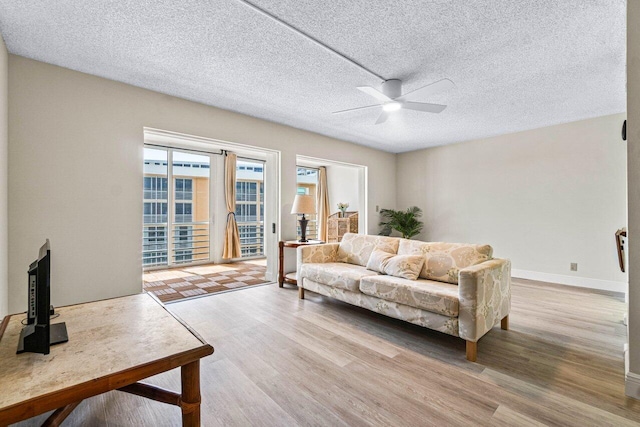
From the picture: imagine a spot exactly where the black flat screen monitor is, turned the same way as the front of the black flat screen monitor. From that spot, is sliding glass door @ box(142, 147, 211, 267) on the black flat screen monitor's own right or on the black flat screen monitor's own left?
on the black flat screen monitor's own left

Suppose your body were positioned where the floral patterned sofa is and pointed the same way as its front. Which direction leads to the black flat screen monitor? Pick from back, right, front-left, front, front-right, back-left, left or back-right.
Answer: front

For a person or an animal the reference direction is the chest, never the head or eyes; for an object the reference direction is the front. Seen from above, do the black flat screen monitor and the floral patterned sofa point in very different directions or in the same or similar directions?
very different directions

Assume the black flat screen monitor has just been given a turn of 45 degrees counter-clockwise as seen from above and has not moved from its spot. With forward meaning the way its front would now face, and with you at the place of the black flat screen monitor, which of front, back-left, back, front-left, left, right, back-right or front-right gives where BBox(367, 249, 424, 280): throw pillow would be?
front-right

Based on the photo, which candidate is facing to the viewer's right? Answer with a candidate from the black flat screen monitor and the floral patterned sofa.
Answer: the black flat screen monitor

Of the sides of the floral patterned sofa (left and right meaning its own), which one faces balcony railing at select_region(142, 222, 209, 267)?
right

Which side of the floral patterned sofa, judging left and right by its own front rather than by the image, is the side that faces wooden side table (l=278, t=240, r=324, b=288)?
right

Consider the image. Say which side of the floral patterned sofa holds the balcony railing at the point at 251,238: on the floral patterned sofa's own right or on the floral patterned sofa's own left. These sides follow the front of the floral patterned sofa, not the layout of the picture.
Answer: on the floral patterned sofa's own right

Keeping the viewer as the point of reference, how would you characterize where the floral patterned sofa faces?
facing the viewer and to the left of the viewer

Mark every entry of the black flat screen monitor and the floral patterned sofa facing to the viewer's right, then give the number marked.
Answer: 1

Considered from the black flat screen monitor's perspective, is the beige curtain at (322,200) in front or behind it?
in front

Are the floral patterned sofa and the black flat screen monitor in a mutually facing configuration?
yes

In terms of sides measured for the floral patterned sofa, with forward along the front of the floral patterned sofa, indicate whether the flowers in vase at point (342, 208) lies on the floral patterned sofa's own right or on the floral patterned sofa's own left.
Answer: on the floral patterned sofa's own right

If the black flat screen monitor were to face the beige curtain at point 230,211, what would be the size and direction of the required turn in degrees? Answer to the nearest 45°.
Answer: approximately 45° to its left

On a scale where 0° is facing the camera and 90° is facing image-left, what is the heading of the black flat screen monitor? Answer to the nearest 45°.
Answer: approximately 270°
